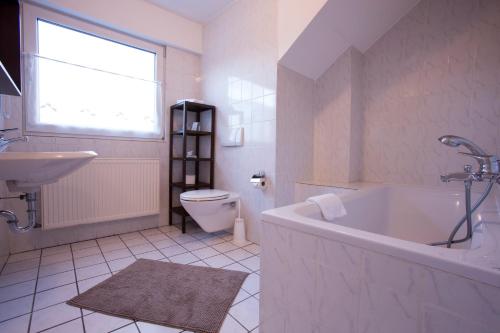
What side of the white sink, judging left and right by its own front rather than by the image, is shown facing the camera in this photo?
right

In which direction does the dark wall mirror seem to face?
to the viewer's right

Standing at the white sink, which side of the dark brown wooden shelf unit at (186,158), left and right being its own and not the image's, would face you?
right

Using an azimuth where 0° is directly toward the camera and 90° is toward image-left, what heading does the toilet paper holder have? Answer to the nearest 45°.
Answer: approximately 45°

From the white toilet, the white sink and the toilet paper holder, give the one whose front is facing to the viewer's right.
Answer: the white sink

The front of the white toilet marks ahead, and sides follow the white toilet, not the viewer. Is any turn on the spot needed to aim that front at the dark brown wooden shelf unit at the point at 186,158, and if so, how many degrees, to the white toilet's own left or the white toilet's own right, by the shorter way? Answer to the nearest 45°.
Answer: approximately 45° to the white toilet's own right

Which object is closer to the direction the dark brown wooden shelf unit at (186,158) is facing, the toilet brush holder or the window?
the toilet brush holder
